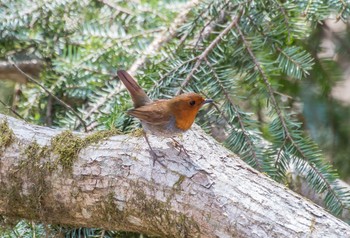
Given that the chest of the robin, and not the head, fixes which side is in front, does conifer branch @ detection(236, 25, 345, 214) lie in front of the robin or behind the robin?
in front

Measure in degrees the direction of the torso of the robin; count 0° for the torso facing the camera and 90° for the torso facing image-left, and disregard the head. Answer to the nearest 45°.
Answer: approximately 270°

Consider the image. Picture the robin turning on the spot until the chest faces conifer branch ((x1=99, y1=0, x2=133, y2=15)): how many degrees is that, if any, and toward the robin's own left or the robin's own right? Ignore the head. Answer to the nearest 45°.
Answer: approximately 135° to the robin's own left

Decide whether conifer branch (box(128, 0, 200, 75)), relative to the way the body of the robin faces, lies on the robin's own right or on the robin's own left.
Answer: on the robin's own left
